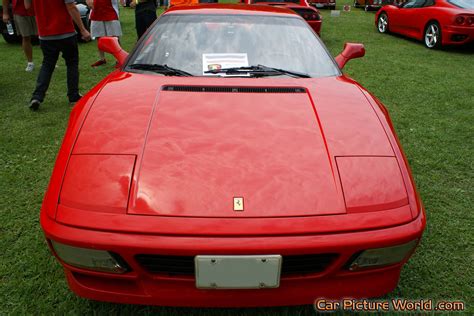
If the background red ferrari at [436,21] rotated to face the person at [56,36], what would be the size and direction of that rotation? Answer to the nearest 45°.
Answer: approximately 90° to its left

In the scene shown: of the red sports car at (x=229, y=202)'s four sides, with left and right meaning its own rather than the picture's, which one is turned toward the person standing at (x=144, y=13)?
back

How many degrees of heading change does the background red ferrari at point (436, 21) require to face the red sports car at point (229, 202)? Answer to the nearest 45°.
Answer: approximately 135° to its left

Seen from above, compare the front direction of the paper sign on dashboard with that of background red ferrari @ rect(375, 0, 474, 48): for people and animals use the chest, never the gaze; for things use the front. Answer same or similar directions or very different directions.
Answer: very different directions

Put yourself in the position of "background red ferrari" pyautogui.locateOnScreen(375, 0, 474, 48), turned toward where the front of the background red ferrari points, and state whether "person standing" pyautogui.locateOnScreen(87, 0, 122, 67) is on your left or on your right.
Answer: on your left

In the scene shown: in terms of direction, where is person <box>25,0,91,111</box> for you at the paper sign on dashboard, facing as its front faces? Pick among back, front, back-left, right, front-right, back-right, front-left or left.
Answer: back-right

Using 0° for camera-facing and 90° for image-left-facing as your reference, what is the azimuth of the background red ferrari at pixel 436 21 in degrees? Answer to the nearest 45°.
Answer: approximately 135°

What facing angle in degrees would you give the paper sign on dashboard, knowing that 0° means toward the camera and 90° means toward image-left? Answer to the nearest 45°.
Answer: approximately 0°

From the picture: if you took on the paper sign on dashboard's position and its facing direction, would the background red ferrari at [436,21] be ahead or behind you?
behind

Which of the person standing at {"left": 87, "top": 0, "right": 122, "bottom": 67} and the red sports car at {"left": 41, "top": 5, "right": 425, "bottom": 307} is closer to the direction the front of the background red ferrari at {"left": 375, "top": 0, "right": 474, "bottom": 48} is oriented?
the person standing

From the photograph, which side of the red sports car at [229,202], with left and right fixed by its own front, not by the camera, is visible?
front

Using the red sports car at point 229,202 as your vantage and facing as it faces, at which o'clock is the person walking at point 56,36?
The person walking is roughly at 5 o'clock from the red sports car.
